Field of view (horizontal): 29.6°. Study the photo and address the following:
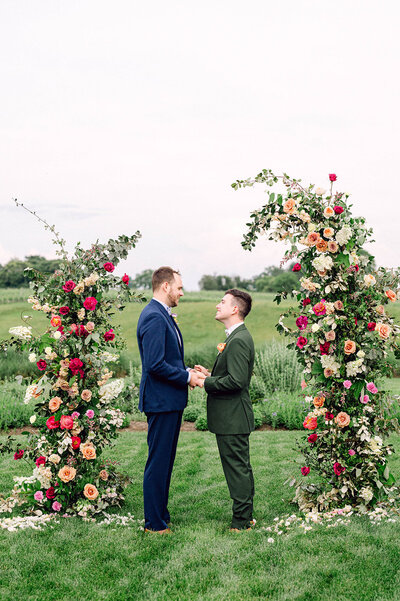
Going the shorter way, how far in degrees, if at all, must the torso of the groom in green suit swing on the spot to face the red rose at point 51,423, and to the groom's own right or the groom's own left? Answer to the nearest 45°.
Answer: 0° — they already face it

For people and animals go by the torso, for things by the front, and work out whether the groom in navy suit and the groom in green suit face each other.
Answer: yes

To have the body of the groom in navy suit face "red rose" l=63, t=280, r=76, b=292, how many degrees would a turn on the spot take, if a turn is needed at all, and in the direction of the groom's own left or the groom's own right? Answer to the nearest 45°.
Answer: approximately 135° to the groom's own left

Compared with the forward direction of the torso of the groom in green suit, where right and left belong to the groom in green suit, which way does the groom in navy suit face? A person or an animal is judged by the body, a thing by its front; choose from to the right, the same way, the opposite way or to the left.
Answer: the opposite way

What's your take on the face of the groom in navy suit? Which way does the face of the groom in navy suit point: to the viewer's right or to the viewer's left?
to the viewer's right

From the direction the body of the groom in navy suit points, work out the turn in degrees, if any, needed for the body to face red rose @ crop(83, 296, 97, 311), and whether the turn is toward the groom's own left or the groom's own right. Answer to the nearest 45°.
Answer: approximately 135° to the groom's own left

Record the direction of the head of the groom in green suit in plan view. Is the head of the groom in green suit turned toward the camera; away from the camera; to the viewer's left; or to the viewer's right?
to the viewer's left

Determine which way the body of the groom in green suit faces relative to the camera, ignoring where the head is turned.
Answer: to the viewer's left

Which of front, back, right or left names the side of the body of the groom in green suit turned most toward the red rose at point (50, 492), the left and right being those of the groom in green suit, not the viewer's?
front

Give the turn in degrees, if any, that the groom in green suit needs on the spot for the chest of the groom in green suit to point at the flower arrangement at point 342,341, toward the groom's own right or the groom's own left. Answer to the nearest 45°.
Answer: approximately 135° to the groom's own right

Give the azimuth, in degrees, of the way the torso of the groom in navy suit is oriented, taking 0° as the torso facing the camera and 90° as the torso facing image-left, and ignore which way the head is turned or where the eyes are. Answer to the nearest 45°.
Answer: approximately 270°

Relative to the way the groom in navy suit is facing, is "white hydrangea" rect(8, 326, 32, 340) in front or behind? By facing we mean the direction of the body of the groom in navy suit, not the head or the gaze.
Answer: behind

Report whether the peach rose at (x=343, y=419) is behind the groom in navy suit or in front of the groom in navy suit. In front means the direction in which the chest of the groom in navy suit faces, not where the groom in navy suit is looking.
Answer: in front
